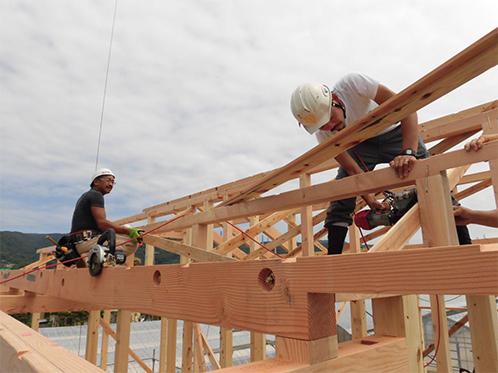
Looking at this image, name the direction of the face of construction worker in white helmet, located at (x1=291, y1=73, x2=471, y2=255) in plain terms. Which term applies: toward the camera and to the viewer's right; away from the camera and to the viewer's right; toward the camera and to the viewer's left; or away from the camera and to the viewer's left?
toward the camera and to the viewer's left

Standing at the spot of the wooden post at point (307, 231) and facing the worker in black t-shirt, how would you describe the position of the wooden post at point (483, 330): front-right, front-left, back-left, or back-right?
back-left

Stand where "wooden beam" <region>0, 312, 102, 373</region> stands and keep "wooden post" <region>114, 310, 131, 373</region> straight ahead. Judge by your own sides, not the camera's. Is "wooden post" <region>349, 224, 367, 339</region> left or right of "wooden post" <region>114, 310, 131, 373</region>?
right

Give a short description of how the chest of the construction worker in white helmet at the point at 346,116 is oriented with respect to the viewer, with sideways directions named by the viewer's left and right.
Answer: facing the viewer and to the left of the viewer

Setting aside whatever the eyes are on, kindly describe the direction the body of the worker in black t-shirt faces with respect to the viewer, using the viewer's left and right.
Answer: facing to the right of the viewer

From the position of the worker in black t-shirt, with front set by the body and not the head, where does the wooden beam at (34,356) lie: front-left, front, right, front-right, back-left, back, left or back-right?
right
